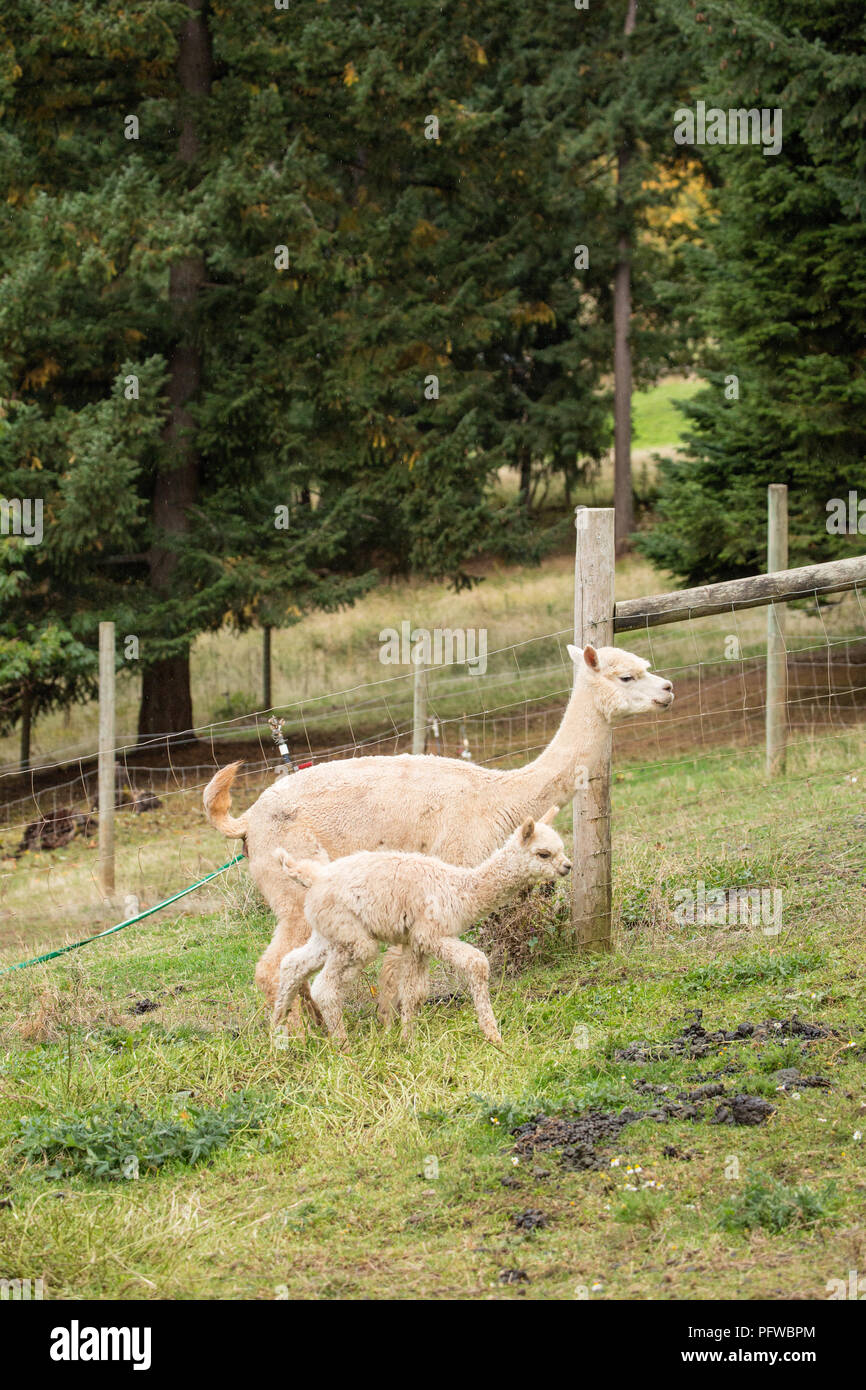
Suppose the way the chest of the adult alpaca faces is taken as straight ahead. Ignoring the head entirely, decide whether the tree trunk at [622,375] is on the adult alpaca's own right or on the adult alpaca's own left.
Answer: on the adult alpaca's own left

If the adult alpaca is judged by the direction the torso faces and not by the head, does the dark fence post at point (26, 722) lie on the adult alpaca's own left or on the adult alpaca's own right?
on the adult alpaca's own left

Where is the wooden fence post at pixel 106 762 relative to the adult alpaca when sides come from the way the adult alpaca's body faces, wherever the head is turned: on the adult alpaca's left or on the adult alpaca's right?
on the adult alpaca's left

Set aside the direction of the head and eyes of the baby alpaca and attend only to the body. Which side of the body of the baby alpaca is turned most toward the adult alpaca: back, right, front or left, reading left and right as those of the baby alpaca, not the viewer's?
left

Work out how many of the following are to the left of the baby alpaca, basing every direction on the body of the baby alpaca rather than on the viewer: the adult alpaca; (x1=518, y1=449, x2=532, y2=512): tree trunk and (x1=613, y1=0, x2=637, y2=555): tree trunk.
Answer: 3

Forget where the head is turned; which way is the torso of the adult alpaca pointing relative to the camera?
to the viewer's right

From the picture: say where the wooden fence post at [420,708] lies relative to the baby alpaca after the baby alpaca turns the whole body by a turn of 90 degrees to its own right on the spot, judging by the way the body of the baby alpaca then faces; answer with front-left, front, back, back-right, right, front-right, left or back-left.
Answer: back

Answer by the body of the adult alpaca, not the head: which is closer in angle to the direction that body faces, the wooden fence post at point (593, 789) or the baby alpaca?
the wooden fence post

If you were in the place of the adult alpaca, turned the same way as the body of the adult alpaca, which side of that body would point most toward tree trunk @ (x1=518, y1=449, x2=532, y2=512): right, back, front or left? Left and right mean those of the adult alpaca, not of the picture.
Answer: left

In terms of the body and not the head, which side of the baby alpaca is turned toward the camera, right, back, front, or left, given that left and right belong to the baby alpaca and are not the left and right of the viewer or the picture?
right

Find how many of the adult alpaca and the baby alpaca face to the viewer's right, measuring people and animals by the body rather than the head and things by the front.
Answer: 2

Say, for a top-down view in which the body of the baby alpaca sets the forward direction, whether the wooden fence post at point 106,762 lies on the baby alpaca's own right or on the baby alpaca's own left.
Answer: on the baby alpaca's own left
